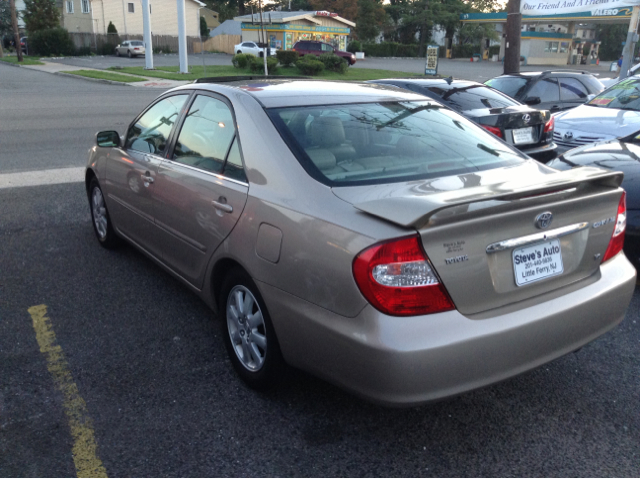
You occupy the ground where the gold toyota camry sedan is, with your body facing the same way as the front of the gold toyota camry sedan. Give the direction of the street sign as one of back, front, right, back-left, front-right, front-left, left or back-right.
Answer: front-right

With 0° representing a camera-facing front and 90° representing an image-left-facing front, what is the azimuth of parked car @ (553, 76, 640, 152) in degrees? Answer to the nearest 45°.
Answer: approximately 45°

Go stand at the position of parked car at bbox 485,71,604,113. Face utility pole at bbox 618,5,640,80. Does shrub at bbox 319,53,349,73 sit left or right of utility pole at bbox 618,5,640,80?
left

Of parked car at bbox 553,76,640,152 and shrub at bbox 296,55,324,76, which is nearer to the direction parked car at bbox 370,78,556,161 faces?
the shrub

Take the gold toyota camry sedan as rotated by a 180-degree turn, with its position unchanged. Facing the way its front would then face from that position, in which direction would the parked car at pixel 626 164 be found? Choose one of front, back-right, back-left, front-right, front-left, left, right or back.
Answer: left

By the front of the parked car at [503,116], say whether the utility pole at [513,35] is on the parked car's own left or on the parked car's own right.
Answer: on the parked car's own right

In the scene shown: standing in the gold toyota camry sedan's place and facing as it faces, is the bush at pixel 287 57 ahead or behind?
ahead

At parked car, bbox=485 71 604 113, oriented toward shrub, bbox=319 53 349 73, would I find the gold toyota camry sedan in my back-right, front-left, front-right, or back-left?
back-left

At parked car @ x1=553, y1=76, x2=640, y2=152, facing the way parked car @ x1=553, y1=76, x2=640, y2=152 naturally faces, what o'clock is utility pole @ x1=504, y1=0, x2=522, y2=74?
The utility pole is roughly at 4 o'clock from the parked car.

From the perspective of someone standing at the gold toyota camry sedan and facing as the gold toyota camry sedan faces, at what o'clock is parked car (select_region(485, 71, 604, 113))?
The parked car is roughly at 2 o'clock from the gold toyota camry sedan.

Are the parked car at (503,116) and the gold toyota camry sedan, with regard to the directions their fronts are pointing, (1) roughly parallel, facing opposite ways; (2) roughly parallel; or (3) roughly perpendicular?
roughly parallel

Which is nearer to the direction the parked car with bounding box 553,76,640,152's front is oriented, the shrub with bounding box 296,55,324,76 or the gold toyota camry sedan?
the gold toyota camry sedan

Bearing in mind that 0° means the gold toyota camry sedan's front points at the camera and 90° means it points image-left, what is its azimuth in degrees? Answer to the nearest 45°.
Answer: approximately 135°

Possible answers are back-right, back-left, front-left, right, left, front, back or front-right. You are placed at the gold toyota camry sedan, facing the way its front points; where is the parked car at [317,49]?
front-right

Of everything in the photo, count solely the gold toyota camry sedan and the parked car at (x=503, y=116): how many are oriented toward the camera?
0

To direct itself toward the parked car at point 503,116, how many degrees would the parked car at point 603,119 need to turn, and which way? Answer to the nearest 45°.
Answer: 0° — it already faces it
